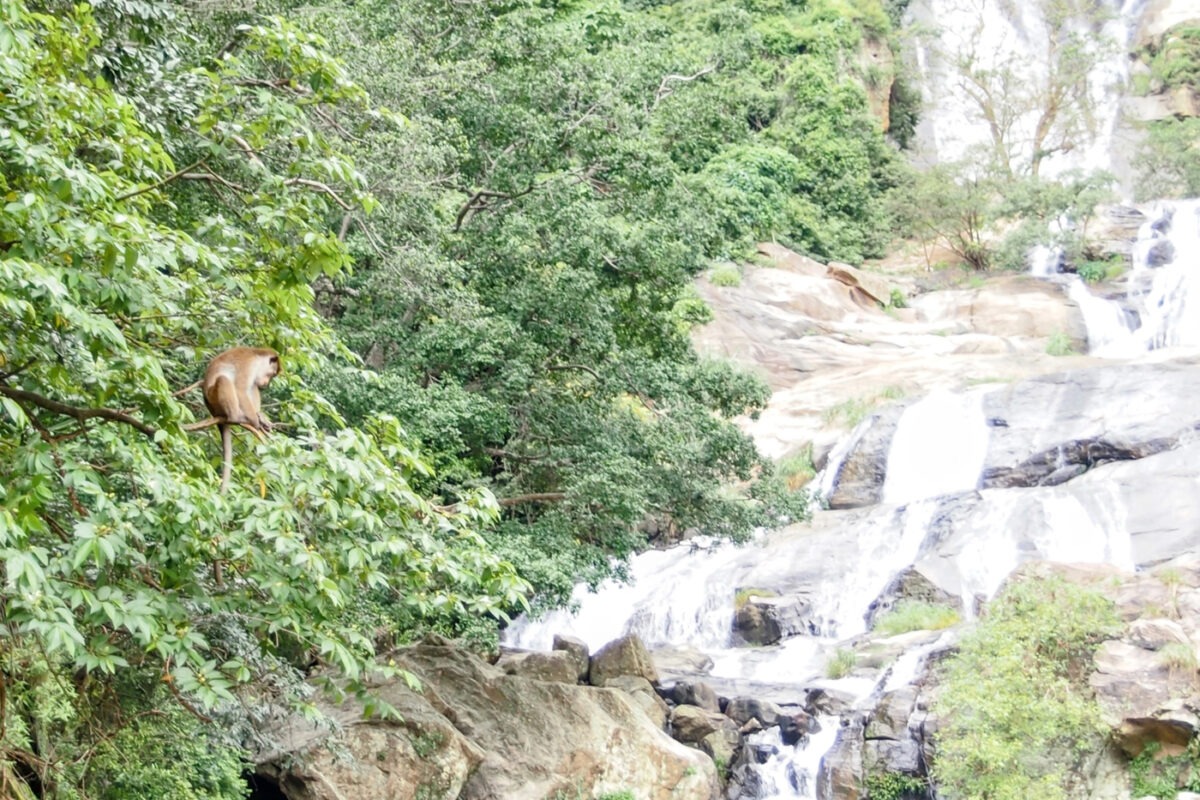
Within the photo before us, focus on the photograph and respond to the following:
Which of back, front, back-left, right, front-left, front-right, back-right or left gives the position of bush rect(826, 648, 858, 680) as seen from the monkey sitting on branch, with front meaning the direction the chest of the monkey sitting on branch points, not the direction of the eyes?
front-left

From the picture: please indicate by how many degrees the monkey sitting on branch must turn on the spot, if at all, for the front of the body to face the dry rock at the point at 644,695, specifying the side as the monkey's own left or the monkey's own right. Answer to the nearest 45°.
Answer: approximately 45° to the monkey's own left

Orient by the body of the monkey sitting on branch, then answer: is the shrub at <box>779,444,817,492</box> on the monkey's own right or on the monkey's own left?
on the monkey's own left

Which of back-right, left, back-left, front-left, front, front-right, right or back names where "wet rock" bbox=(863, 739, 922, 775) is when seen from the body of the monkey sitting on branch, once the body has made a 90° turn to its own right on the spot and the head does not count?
back-left

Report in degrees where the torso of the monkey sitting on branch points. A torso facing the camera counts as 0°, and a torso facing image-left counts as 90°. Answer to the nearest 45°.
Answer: approximately 270°

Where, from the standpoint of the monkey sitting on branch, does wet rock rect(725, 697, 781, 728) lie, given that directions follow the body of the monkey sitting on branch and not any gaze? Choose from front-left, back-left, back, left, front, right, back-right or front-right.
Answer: front-left

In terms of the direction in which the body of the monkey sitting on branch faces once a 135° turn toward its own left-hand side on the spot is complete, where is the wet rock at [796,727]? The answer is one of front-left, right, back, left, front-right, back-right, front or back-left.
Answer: right

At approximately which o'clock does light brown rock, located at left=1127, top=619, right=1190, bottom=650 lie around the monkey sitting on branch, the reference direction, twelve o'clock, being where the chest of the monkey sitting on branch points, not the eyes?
The light brown rock is roughly at 11 o'clock from the monkey sitting on branch.
